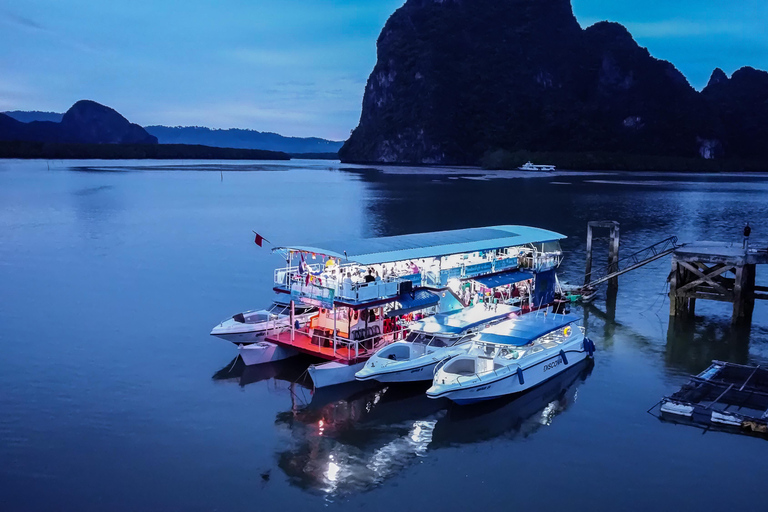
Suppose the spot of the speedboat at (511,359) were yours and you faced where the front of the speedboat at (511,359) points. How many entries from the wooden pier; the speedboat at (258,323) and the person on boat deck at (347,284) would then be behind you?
1

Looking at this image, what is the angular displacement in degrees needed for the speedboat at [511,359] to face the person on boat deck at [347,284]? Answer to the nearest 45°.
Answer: approximately 45° to its right

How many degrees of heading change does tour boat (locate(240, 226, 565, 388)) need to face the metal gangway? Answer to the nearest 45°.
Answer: approximately 180°

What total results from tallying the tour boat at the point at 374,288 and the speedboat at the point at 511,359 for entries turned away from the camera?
0

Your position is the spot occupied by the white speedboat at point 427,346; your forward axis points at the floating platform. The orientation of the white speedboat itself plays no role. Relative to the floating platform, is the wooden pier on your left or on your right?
left

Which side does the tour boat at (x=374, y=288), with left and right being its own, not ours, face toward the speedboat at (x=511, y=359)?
left

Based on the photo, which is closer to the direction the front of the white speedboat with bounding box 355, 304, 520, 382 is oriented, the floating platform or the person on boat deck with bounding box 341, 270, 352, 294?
the person on boat deck

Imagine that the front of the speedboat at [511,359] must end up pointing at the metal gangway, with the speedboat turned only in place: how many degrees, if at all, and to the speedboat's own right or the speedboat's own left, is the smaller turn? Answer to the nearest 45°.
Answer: approximately 135° to the speedboat's own right

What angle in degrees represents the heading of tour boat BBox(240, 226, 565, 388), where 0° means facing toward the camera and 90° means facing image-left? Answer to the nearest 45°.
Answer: approximately 45°

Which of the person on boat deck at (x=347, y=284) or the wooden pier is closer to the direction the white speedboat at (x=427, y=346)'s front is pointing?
the person on boat deck

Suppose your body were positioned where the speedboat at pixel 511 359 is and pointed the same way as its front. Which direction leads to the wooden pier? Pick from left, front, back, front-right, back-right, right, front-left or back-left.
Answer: back
